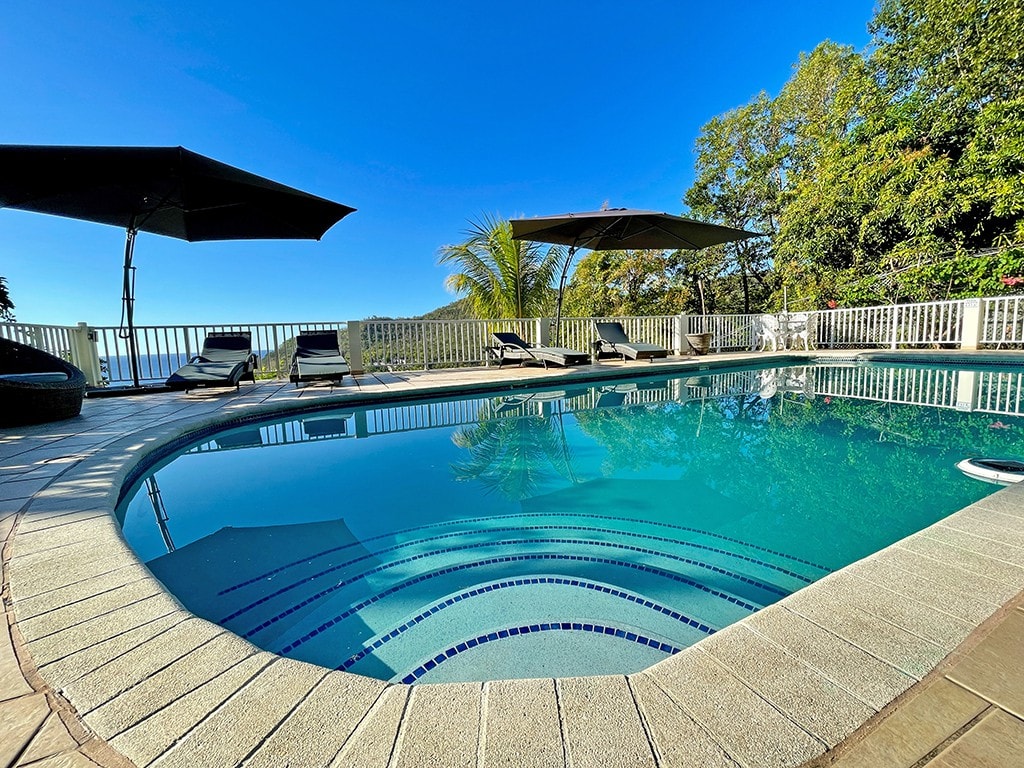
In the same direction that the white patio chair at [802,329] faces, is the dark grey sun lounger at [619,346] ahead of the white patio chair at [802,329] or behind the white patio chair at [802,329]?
ahead

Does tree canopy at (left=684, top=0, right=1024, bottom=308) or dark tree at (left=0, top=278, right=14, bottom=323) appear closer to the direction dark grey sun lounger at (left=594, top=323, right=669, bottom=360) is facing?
the tree canopy

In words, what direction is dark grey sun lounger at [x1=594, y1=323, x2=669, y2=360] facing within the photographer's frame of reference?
facing the viewer and to the right of the viewer

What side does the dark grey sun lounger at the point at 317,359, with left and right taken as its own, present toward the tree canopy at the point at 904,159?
left

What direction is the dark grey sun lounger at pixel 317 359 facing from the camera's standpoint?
toward the camera

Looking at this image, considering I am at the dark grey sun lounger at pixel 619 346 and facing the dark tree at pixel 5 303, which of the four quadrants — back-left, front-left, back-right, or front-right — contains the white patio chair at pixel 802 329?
back-right

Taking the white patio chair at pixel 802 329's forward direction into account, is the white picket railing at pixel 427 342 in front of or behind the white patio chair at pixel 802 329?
in front

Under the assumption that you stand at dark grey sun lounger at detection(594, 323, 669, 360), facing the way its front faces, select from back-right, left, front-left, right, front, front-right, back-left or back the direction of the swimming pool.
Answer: front-right

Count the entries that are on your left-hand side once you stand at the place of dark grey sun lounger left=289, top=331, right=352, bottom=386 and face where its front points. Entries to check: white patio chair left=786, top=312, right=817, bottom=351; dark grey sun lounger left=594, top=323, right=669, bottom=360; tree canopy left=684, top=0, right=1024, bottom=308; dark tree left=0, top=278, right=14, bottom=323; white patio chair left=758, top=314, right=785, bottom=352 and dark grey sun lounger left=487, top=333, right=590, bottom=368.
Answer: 5

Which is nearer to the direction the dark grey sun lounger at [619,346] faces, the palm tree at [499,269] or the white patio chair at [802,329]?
the white patio chair

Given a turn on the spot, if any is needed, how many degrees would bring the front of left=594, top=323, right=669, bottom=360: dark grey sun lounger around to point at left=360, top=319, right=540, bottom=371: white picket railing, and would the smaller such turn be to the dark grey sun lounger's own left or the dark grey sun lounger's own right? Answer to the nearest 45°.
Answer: approximately 135° to the dark grey sun lounger's own right
